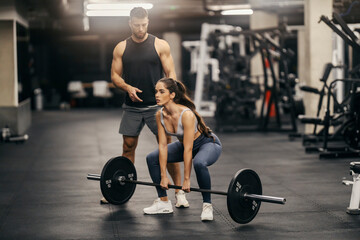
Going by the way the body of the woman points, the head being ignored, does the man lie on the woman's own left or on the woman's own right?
on the woman's own right

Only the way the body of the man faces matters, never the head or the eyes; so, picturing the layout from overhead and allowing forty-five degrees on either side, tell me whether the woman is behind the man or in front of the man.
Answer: in front

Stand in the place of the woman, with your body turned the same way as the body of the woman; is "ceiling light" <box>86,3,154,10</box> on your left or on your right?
on your right

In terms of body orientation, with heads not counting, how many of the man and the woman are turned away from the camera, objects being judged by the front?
0

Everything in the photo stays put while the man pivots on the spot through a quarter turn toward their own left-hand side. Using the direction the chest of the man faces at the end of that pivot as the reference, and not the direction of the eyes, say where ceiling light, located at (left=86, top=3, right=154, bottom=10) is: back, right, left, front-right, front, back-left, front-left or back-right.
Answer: left

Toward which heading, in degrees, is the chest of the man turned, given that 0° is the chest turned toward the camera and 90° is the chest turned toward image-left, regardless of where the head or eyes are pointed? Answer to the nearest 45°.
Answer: approximately 0°
